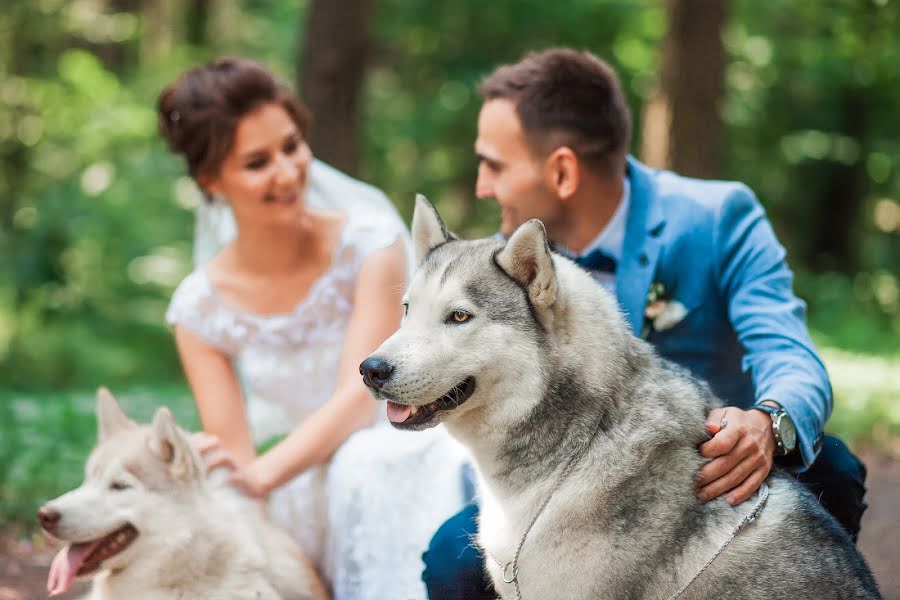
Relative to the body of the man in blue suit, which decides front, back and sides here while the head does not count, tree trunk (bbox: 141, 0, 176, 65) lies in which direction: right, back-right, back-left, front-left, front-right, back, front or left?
right

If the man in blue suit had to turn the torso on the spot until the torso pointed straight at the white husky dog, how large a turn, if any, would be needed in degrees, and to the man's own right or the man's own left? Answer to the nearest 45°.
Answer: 0° — they already face it

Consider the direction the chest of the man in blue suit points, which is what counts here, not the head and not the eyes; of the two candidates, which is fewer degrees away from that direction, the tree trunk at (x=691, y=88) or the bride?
the bride

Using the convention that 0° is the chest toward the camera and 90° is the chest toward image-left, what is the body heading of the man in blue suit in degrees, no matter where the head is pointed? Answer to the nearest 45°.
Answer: approximately 45°

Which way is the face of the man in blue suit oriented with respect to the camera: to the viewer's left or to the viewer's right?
to the viewer's left

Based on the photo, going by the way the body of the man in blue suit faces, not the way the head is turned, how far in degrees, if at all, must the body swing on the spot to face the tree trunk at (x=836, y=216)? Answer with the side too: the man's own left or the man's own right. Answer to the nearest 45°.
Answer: approximately 135° to the man's own right

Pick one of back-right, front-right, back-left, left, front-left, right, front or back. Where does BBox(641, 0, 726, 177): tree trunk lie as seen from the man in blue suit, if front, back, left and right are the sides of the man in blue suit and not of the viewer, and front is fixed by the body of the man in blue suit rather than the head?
back-right

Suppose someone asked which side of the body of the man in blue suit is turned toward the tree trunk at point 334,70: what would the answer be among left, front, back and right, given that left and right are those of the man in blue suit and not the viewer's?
right

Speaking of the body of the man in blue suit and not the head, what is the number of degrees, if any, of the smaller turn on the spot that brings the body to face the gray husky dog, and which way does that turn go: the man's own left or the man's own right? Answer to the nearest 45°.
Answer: approximately 45° to the man's own left
